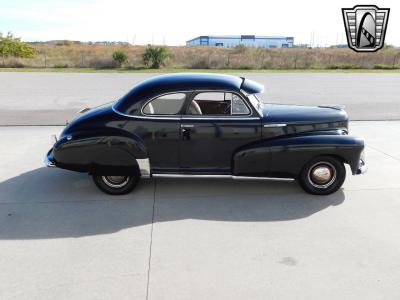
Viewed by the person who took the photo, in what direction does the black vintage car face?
facing to the right of the viewer

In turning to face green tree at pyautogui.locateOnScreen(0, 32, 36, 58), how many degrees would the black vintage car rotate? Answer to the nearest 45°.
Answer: approximately 135° to its left

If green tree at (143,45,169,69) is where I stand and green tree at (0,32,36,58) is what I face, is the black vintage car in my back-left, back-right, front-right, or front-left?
back-left

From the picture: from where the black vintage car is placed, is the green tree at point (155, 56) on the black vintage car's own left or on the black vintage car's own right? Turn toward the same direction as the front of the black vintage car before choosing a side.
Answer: on the black vintage car's own left
